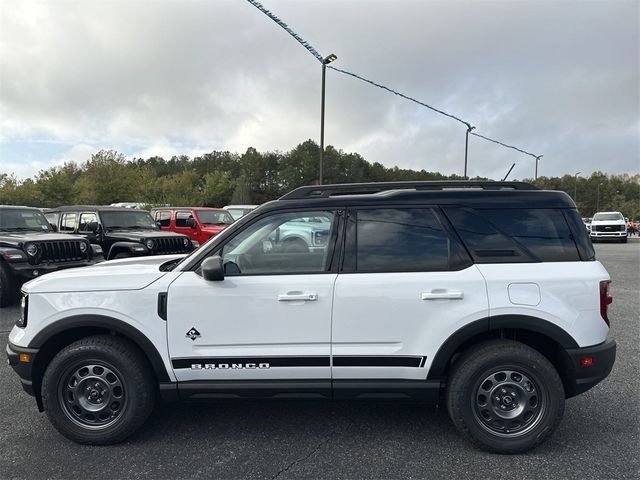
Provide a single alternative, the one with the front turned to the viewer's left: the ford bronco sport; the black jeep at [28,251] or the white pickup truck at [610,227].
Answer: the ford bronco sport

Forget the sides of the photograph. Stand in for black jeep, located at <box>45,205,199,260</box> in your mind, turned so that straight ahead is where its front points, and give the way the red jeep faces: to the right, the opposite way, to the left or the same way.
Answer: the same way

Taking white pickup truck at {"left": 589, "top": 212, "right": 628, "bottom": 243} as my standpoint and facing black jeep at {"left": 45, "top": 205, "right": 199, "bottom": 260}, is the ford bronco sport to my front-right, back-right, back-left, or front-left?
front-left

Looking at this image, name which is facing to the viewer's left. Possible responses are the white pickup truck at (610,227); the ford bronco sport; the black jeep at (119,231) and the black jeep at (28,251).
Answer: the ford bronco sport

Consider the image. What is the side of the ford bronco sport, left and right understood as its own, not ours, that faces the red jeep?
right

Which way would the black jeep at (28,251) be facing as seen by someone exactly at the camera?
facing the viewer and to the right of the viewer

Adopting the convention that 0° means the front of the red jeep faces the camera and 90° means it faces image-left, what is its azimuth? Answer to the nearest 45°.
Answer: approximately 315°

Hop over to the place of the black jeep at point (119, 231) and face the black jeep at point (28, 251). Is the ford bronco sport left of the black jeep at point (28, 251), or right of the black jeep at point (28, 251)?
left

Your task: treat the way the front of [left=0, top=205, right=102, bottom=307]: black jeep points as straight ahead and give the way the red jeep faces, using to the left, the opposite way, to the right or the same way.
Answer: the same way

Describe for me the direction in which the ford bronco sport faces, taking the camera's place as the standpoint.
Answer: facing to the left of the viewer

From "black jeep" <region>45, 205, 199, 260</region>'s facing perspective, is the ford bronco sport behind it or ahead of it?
ahead

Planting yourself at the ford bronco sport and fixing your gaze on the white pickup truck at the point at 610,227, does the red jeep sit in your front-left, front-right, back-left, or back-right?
front-left

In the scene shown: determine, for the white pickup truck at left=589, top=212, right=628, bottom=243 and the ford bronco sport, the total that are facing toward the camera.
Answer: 1

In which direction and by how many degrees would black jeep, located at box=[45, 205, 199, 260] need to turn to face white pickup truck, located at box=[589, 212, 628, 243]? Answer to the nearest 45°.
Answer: approximately 45° to its left

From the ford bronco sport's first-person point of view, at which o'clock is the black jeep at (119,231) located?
The black jeep is roughly at 2 o'clock from the ford bronco sport.

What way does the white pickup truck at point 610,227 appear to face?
toward the camera

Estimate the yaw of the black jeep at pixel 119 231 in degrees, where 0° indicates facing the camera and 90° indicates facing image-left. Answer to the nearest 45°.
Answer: approximately 315°

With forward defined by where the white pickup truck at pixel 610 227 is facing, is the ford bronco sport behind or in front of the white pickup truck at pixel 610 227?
in front
